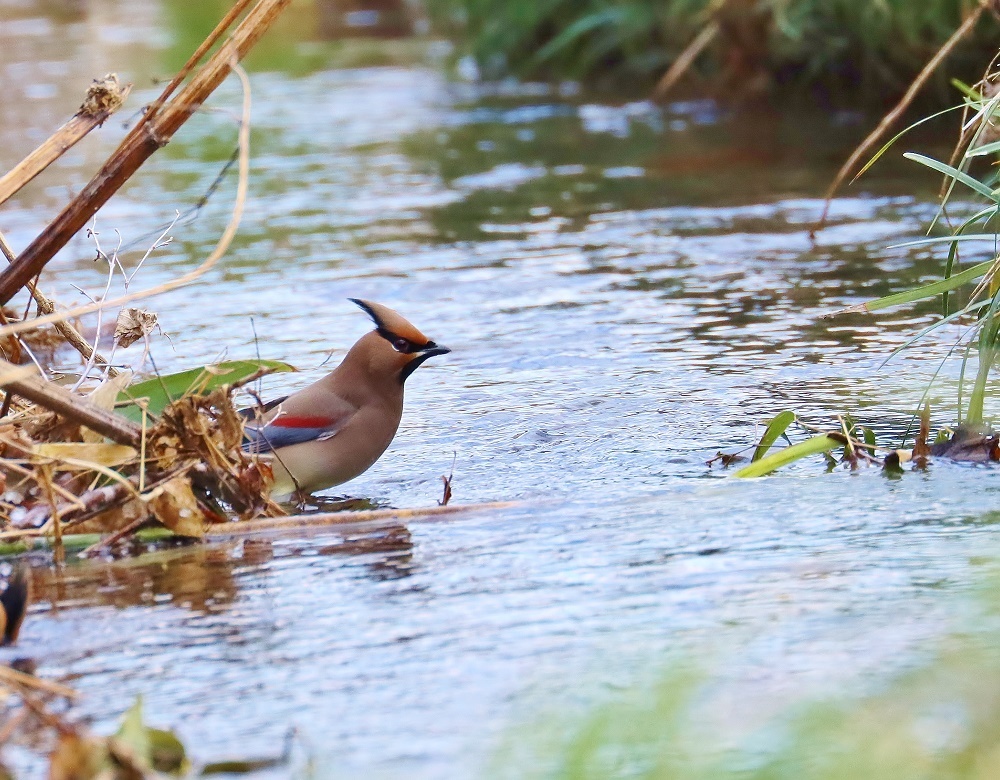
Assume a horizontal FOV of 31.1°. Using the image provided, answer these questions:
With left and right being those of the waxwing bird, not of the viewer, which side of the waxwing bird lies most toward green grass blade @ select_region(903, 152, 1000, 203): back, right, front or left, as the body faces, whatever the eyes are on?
front

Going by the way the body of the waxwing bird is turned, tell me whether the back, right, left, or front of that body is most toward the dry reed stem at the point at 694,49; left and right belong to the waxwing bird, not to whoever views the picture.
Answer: left

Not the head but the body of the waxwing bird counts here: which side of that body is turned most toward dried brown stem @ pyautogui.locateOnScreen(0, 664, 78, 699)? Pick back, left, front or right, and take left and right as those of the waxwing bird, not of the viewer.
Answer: right

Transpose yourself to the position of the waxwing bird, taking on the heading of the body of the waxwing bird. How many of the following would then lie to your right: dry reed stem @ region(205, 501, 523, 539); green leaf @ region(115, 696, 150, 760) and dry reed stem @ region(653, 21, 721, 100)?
2

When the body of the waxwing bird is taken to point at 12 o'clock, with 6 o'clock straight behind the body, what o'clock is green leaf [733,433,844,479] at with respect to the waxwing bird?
The green leaf is roughly at 1 o'clock from the waxwing bird.

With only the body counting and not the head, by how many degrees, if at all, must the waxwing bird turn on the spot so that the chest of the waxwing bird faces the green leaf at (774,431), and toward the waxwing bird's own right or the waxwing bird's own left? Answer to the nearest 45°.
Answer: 0° — it already faces it

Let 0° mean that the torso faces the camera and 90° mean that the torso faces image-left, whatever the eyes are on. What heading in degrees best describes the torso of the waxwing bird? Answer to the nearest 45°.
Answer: approximately 270°

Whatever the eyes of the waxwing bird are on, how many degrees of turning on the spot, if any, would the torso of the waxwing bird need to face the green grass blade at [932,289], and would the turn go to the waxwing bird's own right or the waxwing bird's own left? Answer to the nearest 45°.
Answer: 0° — it already faces it

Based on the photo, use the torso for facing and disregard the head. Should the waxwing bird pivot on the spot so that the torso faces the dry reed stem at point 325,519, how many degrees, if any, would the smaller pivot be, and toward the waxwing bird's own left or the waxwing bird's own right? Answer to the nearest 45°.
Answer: approximately 90° to the waxwing bird's own right

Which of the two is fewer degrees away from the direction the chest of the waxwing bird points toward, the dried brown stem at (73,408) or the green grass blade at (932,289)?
the green grass blade

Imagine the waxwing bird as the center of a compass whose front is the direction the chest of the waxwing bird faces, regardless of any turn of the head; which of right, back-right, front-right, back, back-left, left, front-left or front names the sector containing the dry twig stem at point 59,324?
back

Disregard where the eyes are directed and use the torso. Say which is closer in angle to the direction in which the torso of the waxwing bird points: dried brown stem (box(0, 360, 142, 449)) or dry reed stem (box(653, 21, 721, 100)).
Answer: the dry reed stem

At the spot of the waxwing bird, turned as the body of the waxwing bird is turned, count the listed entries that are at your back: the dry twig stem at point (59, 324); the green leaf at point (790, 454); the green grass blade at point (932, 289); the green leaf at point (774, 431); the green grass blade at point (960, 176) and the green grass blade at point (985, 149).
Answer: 1
